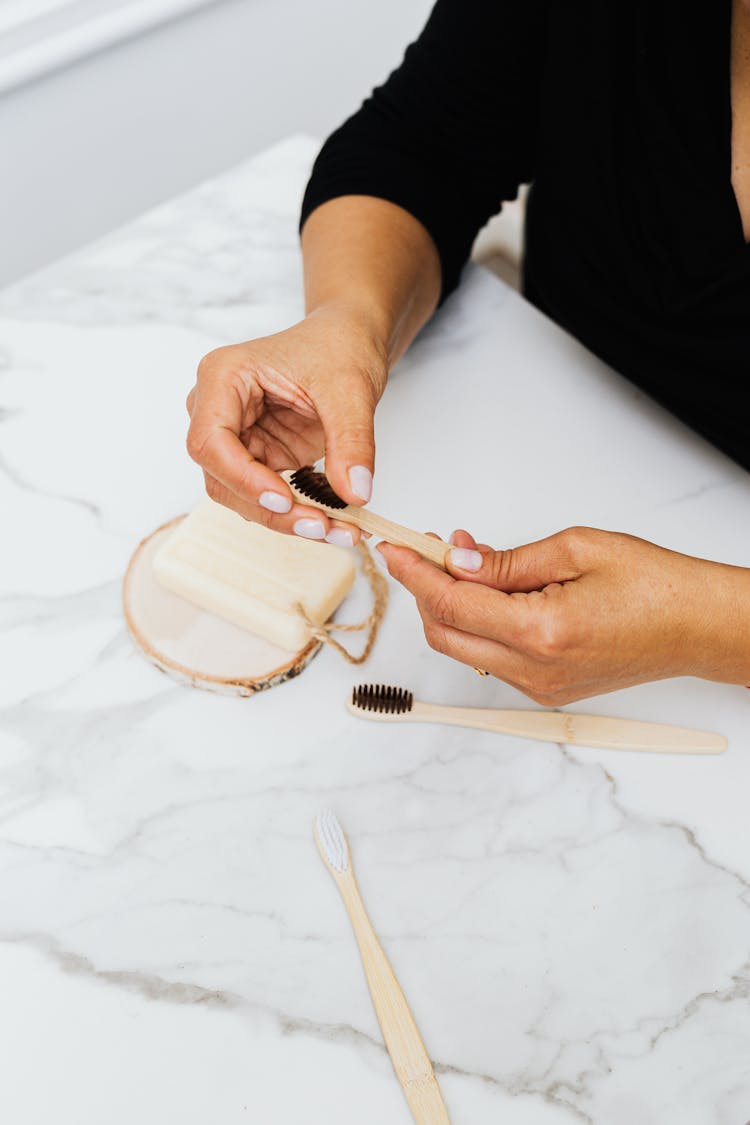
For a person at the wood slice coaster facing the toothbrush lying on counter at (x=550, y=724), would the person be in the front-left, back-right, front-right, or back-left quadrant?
front-left

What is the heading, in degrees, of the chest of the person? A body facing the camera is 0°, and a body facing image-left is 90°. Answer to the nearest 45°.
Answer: approximately 45°
